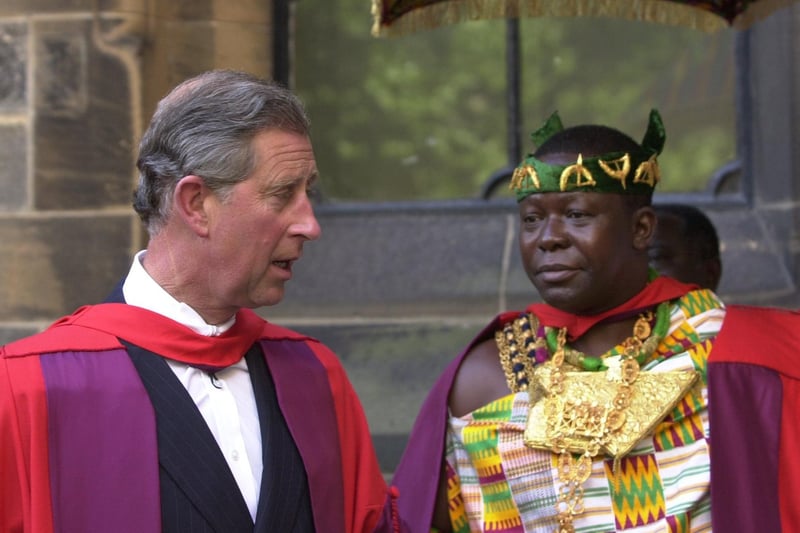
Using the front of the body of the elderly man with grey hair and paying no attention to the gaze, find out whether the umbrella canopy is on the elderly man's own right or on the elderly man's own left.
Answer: on the elderly man's own left

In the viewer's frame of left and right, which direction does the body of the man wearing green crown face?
facing the viewer and to the left of the viewer

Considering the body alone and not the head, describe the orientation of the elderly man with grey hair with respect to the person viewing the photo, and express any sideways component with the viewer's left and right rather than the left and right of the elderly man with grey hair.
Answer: facing the viewer and to the right of the viewer

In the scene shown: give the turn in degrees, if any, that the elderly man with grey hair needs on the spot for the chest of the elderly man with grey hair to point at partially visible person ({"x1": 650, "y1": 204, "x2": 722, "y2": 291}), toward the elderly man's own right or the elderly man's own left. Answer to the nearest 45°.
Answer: approximately 90° to the elderly man's own left

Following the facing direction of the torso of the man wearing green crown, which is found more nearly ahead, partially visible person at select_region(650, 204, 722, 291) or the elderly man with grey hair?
the elderly man with grey hair

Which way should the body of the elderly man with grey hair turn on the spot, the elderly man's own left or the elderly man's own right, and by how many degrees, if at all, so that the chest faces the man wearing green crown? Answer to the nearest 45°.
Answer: approximately 90° to the elderly man's own left

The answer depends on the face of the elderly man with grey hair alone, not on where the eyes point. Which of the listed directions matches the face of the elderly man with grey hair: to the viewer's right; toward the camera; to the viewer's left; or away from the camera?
to the viewer's right

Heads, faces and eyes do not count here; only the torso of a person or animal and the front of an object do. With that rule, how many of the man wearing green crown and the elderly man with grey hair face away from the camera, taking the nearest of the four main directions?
0

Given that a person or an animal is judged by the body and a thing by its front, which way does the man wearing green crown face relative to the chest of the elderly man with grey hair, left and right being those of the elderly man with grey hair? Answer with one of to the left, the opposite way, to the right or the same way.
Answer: to the right

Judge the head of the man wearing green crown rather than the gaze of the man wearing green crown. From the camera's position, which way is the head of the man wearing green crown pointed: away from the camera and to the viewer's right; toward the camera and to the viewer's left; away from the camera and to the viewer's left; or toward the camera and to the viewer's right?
toward the camera and to the viewer's left

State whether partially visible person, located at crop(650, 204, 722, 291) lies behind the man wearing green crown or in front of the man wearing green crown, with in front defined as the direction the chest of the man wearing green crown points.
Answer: behind
